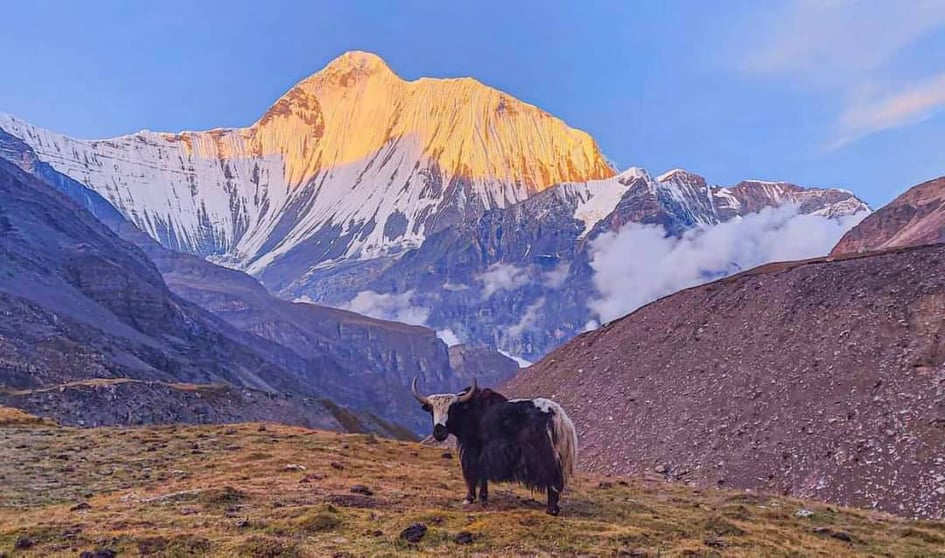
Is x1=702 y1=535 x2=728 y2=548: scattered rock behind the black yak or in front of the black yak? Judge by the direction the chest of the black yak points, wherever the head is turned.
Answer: behind
